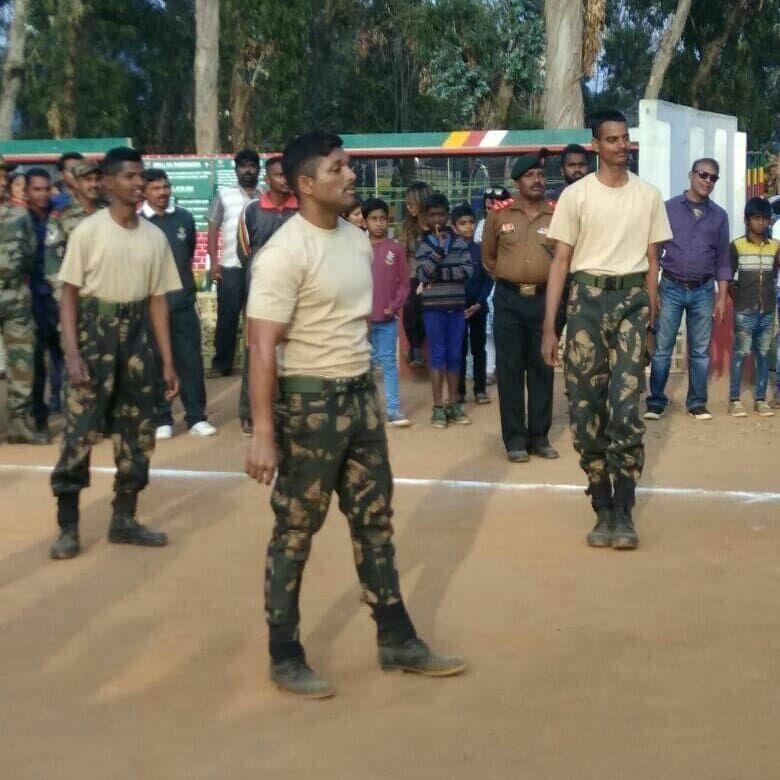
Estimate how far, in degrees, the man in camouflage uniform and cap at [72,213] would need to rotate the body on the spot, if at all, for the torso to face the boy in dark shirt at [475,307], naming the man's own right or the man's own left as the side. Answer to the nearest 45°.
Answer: approximately 45° to the man's own left

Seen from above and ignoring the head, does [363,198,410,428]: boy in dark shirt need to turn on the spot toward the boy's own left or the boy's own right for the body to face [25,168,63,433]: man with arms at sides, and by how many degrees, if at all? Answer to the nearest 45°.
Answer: approximately 90° to the boy's own right

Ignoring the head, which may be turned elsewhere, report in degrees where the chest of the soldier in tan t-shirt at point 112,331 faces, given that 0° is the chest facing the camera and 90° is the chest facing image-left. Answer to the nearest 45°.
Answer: approximately 315°

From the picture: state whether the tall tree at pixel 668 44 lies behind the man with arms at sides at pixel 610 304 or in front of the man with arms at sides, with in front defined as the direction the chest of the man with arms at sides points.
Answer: behind

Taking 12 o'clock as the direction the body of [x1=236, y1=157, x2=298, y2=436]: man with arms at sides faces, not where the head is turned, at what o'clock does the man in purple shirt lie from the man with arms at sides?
The man in purple shirt is roughly at 10 o'clock from the man with arms at sides.

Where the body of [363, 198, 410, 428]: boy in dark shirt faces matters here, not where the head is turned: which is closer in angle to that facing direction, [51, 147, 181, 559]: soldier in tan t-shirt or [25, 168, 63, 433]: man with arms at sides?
the soldier in tan t-shirt

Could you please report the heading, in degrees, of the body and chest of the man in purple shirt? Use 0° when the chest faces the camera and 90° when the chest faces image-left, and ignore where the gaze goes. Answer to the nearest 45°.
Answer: approximately 0°

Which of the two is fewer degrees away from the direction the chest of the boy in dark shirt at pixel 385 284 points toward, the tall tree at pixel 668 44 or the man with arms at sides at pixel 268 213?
the man with arms at sides

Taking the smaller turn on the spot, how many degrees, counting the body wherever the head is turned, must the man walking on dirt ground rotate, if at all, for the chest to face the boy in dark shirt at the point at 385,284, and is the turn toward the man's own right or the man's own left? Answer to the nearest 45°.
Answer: approximately 135° to the man's own left

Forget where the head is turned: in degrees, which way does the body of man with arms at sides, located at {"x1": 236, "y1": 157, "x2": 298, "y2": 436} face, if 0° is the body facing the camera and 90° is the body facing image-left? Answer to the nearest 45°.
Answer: approximately 315°
